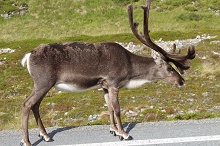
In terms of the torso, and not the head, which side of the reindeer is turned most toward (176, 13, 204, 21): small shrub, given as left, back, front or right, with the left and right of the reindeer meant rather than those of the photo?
left

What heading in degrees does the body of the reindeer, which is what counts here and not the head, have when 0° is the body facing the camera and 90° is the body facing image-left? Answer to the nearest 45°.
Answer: approximately 270°
